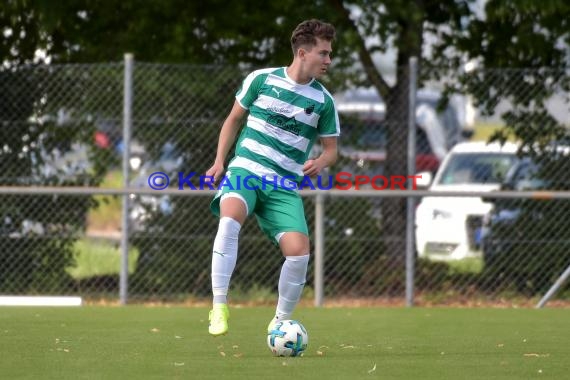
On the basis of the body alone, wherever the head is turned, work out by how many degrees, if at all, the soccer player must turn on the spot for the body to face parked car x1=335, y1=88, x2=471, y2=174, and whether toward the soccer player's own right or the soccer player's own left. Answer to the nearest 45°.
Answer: approximately 180°

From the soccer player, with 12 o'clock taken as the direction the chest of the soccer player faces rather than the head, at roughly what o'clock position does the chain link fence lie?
The chain link fence is roughly at 6 o'clock from the soccer player.

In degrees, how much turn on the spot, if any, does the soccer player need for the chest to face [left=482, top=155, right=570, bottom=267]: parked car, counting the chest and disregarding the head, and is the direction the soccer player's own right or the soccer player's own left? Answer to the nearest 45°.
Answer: approximately 135° to the soccer player's own left

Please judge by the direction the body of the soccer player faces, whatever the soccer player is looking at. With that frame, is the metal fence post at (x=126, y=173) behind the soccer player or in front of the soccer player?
behind

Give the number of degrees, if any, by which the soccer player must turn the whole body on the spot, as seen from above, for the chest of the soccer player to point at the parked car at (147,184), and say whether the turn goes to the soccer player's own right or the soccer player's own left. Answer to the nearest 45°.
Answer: approximately 180°

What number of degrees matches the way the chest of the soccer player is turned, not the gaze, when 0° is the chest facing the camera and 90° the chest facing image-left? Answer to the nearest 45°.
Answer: approximately 0°

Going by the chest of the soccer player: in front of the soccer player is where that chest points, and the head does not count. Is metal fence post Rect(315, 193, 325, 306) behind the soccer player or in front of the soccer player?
behind
